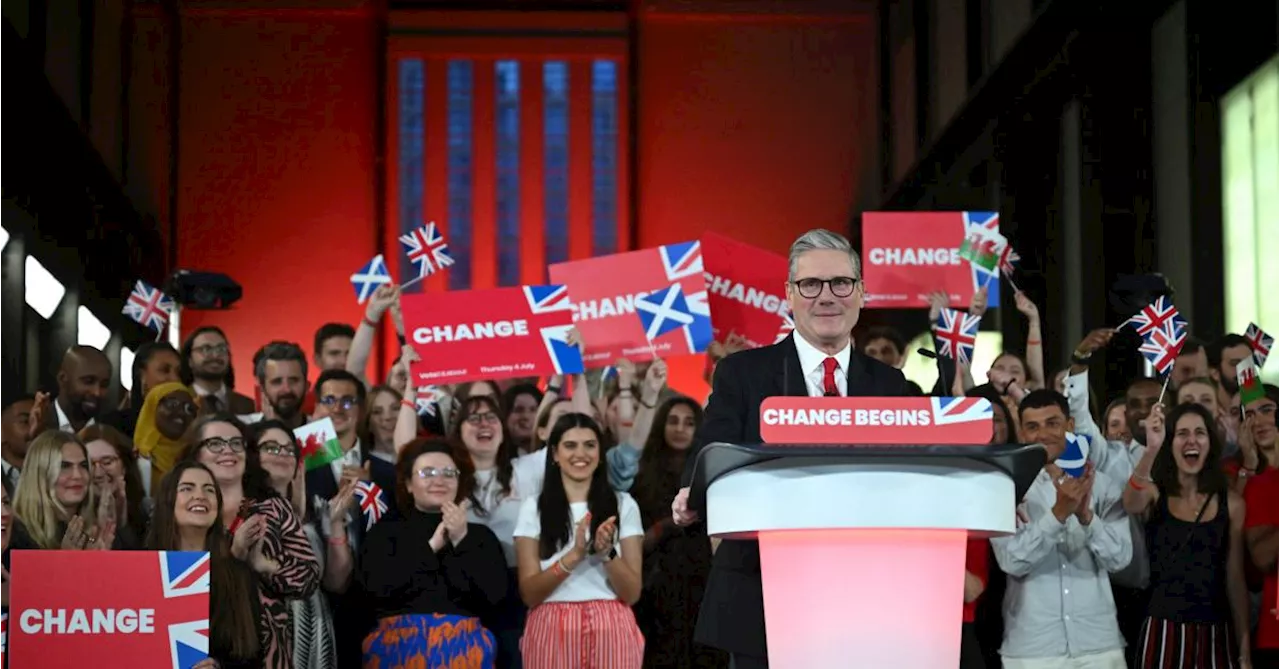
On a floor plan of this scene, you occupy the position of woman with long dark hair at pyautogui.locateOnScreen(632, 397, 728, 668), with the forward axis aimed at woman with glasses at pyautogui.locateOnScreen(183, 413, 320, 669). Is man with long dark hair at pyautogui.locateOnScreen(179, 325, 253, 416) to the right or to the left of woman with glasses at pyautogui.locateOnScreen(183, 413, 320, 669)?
right

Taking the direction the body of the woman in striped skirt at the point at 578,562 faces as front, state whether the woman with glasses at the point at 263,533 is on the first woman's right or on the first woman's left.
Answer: on the first woman's right

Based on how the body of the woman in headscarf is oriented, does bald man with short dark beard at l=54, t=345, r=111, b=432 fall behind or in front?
behind

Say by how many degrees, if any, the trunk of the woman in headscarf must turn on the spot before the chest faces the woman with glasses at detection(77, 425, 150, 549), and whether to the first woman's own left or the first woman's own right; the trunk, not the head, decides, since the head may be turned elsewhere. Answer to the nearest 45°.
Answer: approximately 45° to the first woman's own right
